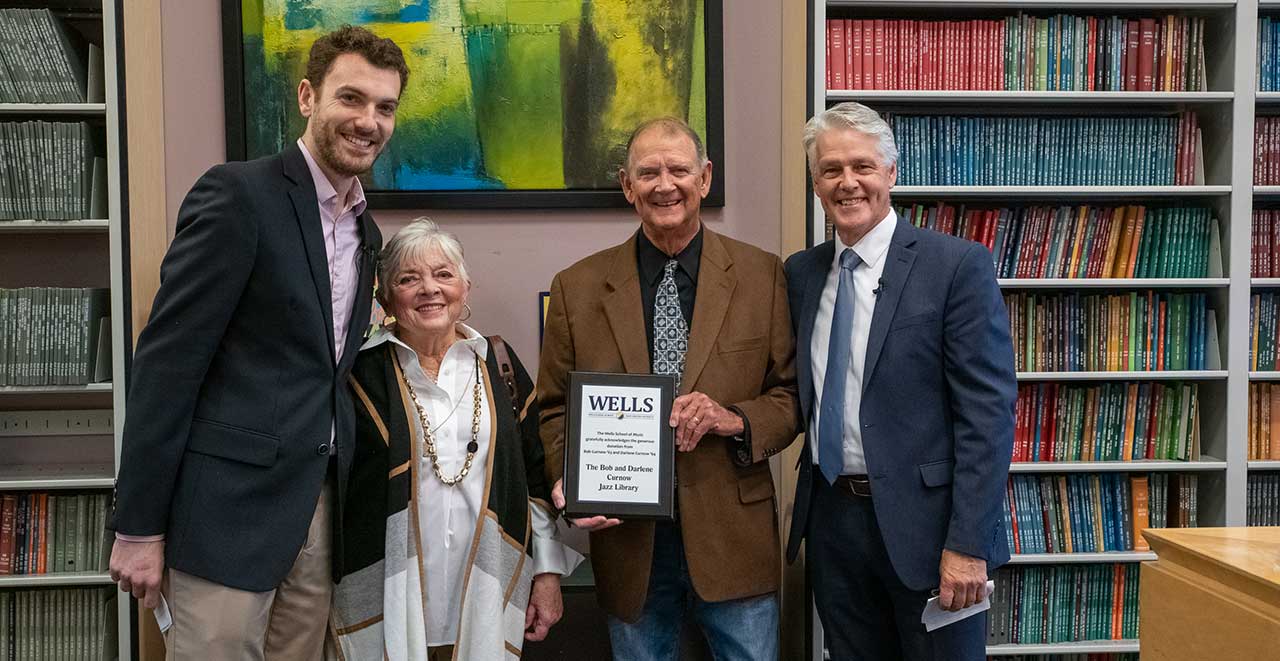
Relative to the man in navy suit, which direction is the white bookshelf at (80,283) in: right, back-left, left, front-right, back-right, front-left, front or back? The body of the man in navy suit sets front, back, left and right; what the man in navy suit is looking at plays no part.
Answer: front-right

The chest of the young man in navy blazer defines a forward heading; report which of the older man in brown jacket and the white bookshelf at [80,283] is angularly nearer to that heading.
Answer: the older man in brown jacket

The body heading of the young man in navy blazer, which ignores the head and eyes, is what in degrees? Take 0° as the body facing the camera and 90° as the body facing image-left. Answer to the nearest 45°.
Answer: approximately 315°

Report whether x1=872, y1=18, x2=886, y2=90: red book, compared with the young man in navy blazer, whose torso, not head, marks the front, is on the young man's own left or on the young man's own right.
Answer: on the young man's own left

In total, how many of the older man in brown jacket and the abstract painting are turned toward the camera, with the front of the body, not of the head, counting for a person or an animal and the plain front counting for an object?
2

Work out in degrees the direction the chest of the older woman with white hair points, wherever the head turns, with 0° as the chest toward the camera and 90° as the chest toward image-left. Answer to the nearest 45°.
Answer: approximately 0°

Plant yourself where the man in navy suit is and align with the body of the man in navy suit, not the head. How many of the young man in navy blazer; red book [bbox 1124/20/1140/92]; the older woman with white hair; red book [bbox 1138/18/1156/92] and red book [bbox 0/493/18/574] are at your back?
2

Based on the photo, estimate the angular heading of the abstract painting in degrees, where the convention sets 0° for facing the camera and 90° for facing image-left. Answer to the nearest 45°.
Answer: approximately 0°

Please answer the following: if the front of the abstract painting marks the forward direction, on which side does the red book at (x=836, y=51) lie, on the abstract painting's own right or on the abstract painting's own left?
on the abstract painting's own left
